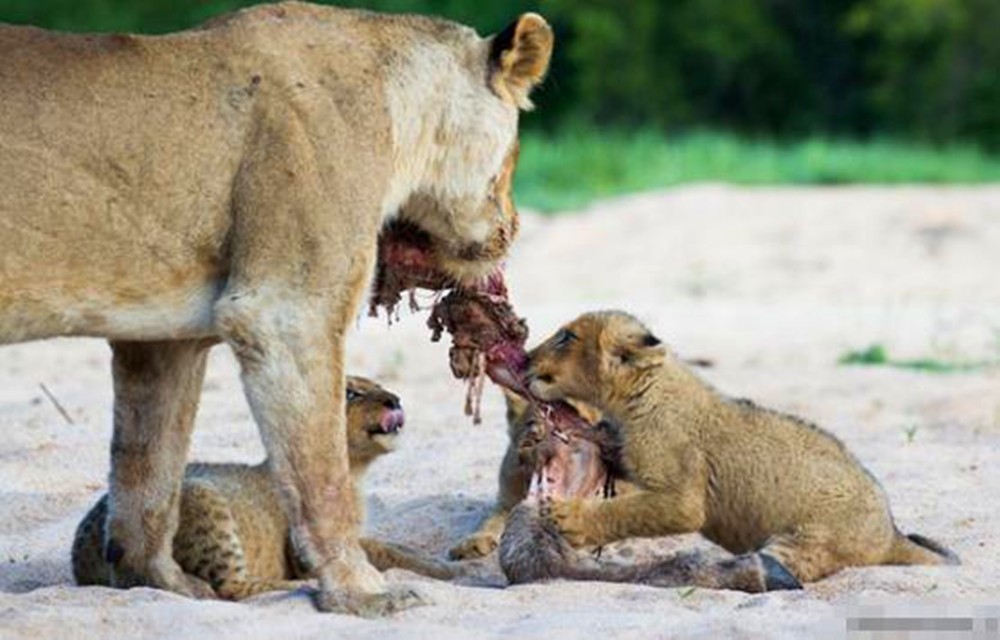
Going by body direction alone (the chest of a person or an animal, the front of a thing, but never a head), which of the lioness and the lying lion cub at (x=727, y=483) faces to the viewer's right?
the lioness

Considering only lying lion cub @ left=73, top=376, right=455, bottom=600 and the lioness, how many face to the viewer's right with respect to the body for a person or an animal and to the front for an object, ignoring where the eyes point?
2

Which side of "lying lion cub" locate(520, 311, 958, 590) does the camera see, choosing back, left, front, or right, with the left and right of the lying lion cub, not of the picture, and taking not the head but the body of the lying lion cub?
left

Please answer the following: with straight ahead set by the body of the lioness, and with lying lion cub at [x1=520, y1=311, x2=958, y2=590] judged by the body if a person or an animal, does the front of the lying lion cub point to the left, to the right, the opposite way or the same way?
the opposite way

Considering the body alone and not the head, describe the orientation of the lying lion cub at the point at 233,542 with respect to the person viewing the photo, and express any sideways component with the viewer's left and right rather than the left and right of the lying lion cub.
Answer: facing to the right of the viewer

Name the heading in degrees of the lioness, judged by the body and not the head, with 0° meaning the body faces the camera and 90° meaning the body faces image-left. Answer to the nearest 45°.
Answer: approximately 270°

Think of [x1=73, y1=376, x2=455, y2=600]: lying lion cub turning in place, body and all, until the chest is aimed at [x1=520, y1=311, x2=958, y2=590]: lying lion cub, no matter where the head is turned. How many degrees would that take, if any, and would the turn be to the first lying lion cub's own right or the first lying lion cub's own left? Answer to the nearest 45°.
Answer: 0° — it already faces it

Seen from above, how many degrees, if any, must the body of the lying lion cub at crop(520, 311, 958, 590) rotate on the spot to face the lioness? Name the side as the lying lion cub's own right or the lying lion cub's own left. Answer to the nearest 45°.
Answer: approximately 45° to the lying lion cub's own left

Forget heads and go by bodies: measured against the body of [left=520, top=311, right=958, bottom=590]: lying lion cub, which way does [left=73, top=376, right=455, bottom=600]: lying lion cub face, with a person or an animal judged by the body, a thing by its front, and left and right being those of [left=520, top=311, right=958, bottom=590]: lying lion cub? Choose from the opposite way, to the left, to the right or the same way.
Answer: the opposite way
